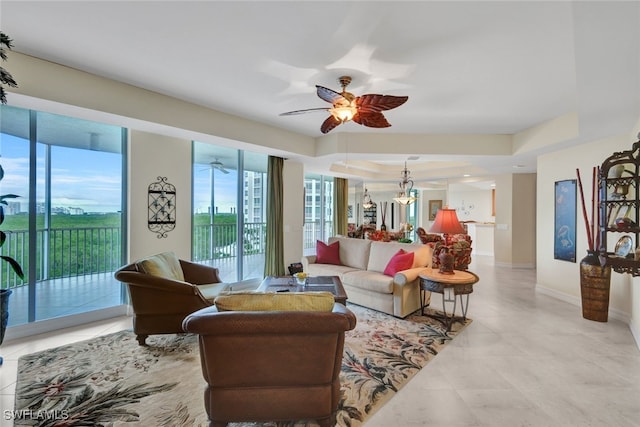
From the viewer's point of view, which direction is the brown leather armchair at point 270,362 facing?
away from the camera

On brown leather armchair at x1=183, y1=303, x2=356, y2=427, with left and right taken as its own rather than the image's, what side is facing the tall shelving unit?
right

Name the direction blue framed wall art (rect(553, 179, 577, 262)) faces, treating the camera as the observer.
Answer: facing the viewer and to the left of the viewer

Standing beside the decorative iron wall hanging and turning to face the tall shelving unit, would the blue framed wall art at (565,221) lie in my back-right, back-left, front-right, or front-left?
front-left

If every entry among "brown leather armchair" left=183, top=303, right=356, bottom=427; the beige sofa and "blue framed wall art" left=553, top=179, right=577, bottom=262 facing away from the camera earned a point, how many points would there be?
1

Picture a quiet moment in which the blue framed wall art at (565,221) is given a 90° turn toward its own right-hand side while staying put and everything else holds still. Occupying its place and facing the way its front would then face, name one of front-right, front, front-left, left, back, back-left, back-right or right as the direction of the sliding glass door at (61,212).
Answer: left

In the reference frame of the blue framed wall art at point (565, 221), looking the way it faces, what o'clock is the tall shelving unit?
The tall shelving unit is roughly at 10 o'clock from the blue framed wall art.

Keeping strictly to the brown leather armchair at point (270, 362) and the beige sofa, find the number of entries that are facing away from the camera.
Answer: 1

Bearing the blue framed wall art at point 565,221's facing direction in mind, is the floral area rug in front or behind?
in front

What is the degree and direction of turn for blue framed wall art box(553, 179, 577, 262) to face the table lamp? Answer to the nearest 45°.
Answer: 0° — it already faces it

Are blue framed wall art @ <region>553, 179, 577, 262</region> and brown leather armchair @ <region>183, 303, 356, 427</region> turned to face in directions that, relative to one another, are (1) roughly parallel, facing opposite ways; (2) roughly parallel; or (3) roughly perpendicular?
roughly perpendicular

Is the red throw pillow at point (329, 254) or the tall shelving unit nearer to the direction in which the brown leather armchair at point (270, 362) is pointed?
the red throw pillow

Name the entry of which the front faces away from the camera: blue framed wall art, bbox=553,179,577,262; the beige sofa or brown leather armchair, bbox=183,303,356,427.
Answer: the brown leather armchair

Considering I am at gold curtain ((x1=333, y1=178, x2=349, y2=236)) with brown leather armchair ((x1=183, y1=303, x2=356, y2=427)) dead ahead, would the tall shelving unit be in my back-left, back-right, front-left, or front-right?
front-left

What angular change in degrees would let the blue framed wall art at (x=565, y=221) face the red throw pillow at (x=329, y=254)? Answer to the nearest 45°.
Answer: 0° — it already faces it

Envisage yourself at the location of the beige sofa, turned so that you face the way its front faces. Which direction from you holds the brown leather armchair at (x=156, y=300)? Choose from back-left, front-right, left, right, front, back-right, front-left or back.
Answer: front

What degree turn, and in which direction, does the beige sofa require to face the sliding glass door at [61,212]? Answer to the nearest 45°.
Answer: approximately 45° to its right

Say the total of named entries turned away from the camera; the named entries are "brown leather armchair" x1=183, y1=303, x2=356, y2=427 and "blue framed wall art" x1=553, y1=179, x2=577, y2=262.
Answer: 1

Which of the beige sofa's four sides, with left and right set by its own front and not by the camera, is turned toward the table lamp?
left

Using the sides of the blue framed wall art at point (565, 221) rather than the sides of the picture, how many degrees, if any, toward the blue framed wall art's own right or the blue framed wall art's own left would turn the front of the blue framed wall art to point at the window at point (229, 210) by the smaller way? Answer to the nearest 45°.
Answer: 0° — it already faces it

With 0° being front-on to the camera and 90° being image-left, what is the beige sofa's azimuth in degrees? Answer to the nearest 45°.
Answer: approximately 45°
